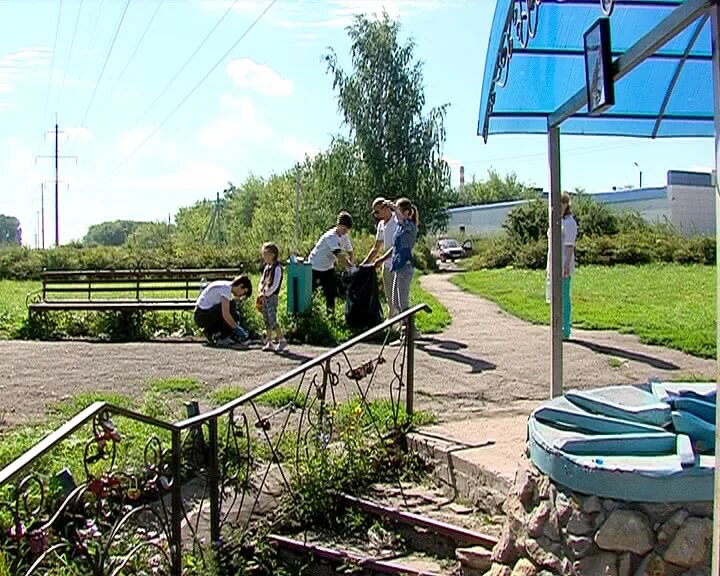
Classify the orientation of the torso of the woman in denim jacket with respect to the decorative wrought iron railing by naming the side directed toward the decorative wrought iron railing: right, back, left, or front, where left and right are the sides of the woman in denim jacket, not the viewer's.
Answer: left

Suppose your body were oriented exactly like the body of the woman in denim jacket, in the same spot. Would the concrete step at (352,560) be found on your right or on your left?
on your left

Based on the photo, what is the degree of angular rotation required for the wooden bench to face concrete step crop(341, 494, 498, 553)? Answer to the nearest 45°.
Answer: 0° — it already faces it

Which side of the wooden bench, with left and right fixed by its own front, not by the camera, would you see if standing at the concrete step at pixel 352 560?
front

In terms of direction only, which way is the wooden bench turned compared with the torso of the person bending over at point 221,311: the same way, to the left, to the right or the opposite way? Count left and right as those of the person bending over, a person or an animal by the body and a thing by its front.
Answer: to the right

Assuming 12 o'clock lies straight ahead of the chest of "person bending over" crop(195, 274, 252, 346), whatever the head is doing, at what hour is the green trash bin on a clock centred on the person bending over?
The green trash bin is roughly at 10 o'clock from the person bending over.

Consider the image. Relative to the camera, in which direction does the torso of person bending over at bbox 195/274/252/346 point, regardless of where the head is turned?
to the viewer's right

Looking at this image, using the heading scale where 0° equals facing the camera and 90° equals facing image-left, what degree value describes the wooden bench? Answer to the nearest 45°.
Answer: approximately 0°

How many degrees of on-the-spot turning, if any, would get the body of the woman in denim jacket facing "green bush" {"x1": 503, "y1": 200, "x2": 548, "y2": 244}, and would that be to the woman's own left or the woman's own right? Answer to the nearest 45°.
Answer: approximately 90° to the woman's own right

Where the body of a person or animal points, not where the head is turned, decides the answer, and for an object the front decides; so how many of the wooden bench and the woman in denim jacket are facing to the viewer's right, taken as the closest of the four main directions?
0
